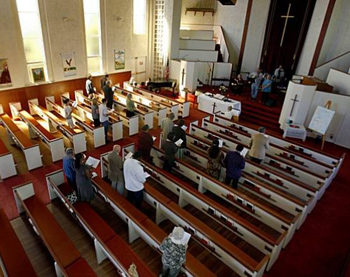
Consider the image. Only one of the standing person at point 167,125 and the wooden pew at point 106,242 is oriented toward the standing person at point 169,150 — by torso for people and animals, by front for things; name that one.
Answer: the wooden pew

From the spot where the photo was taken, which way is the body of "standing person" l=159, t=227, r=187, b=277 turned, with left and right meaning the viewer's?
facing away from the viewer and to the right of the viewer

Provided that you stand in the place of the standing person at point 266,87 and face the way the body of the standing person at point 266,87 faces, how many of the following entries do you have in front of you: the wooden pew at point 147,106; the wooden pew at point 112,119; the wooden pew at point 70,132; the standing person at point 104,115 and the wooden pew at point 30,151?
5

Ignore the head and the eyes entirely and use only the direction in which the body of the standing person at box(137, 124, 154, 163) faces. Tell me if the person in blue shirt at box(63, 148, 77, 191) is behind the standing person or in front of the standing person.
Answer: behind

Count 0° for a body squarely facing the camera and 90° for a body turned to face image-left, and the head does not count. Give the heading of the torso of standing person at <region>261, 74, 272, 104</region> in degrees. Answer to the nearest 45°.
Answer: approximately 45°

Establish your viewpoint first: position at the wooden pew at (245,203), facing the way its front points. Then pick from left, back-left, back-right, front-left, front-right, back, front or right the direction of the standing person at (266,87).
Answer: front-left

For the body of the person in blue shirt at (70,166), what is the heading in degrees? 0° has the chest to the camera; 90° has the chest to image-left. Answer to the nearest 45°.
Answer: approximately 225°

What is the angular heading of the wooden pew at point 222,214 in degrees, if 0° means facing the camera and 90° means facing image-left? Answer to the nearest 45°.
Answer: approximately 225°

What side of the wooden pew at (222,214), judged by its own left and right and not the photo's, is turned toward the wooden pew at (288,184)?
front

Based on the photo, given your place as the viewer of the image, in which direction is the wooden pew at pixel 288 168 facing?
facing away from the viewer and to the right of the viewer

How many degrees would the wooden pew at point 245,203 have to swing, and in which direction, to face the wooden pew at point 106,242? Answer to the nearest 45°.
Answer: approximately 180°

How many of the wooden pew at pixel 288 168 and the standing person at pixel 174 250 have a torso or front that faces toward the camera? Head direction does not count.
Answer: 0

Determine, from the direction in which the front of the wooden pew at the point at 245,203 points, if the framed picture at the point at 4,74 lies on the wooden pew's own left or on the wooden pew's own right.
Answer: on the wooden pew's own left

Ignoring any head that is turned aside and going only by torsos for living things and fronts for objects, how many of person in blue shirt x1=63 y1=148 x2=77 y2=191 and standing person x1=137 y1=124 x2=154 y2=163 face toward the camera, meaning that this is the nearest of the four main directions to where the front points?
0
